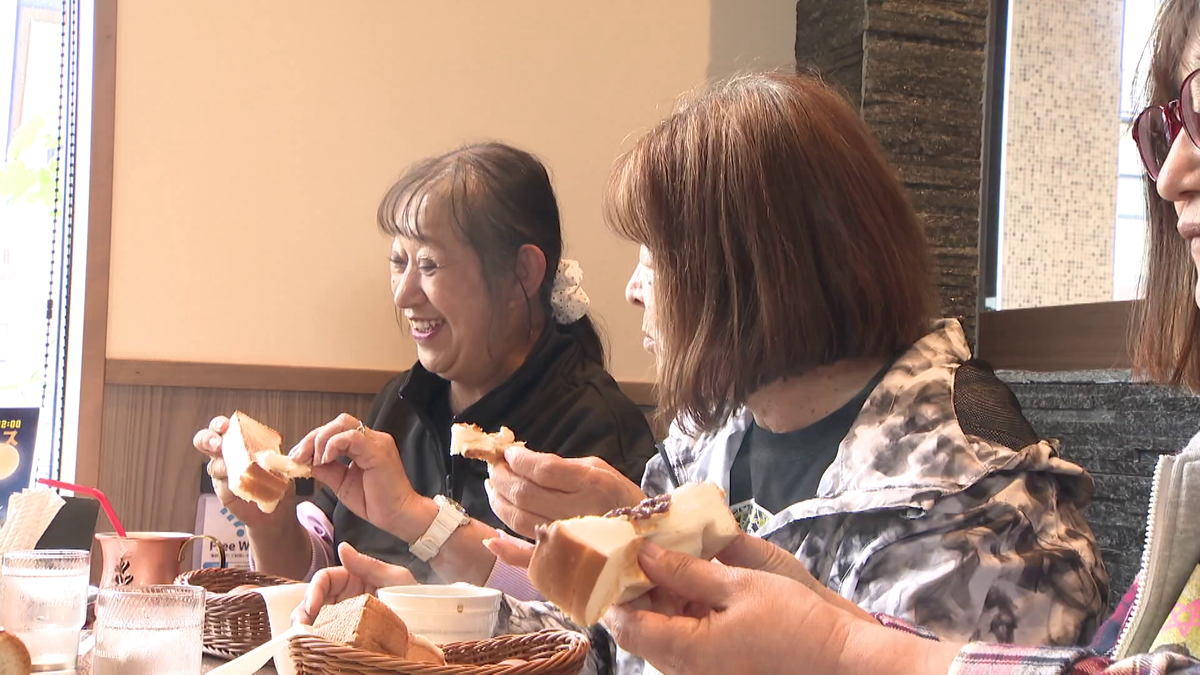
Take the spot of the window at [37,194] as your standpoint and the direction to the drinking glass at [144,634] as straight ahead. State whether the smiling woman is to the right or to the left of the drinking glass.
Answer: left

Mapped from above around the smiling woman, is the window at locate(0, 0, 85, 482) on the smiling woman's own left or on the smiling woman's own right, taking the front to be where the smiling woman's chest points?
on the smiling woman's own right
